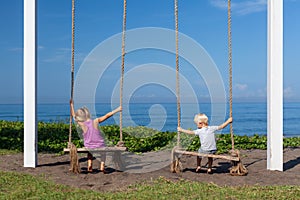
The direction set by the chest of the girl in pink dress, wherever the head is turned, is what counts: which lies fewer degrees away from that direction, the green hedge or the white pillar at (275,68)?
the green hedge

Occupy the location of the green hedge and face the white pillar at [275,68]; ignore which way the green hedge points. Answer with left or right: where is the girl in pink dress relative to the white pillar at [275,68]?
right

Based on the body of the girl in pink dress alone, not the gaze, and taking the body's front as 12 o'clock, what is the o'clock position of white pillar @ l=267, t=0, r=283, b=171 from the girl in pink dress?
The white pillar is roughly at 3 o'clock from the girl in pink dress.

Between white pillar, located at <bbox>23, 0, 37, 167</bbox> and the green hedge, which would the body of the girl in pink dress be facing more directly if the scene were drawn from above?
the green hedge

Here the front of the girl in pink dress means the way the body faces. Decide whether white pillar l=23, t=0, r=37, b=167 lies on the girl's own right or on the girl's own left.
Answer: on the girl's own left

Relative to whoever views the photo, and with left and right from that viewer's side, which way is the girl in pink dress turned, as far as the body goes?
facing away from the viewer
